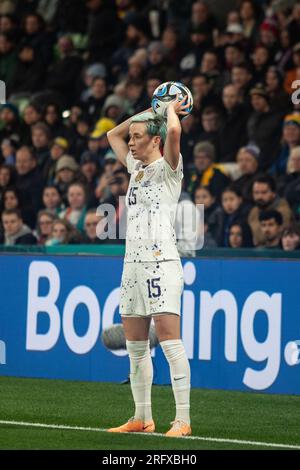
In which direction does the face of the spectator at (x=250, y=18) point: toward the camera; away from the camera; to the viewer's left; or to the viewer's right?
toward the camera

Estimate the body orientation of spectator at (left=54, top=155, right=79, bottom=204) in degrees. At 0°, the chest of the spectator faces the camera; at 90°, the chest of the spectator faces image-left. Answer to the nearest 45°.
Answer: approximately 0°

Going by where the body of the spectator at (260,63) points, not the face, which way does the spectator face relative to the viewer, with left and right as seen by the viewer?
facing the viewer and to the left of the viewer

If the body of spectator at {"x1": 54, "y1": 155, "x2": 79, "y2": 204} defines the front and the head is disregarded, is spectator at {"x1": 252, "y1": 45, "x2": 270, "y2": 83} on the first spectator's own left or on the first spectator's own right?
on the first spectator's own left

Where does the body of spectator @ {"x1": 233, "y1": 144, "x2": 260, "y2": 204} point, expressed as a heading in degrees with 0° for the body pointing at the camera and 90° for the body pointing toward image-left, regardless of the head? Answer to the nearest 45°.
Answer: approximately 45°

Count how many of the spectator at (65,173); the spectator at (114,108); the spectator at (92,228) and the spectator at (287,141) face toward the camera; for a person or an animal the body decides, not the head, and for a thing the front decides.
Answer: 4

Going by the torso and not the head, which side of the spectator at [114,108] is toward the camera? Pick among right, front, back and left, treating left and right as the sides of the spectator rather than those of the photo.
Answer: front

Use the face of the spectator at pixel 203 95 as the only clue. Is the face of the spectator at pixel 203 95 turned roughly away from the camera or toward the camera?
toward the camera

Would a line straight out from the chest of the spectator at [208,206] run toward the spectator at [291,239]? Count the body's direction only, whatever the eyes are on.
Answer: no

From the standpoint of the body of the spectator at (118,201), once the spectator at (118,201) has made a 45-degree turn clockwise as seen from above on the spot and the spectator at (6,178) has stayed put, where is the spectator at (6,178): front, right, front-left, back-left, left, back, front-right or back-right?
front-right

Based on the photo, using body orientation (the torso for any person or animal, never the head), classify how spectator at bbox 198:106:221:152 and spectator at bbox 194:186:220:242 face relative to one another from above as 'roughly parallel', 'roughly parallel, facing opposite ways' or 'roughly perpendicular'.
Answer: roughly parallel

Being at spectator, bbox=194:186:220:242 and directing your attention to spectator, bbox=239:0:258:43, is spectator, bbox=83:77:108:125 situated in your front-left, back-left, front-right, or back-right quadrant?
front-left

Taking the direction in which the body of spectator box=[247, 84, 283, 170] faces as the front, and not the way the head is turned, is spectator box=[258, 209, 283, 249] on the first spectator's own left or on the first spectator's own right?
on the first spectator's own left

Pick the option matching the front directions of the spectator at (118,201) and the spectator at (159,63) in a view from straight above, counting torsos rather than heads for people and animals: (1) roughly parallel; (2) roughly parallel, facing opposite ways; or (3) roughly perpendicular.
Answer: roughly parallel

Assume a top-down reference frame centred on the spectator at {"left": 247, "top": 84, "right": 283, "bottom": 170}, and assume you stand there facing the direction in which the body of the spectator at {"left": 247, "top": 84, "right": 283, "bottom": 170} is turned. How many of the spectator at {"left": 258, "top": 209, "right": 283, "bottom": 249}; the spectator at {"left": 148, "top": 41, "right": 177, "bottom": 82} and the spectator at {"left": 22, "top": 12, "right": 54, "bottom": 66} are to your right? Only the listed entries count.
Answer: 2
